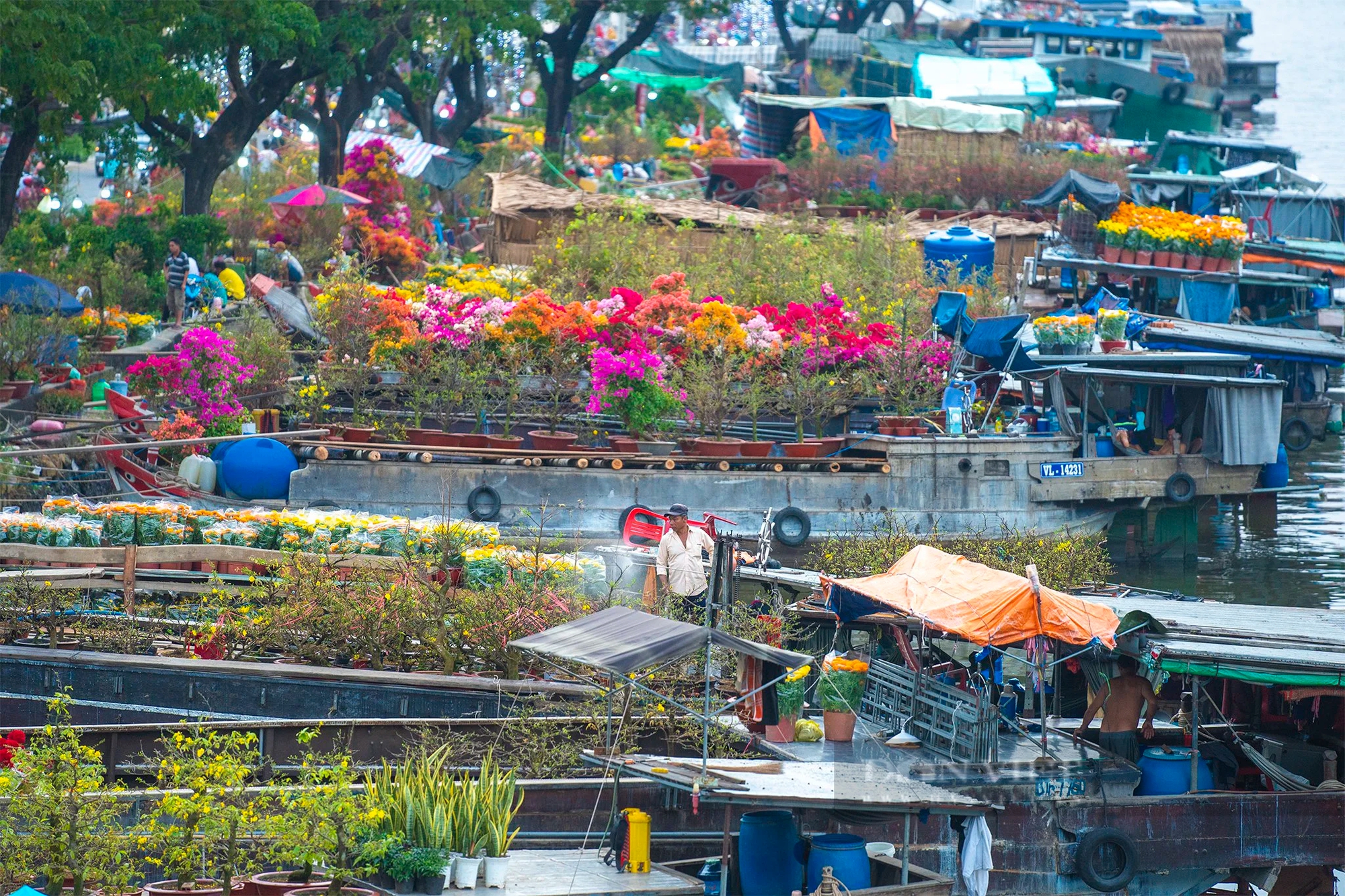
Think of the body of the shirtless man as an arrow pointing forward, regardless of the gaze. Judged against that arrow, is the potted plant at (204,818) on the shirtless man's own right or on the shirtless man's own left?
on the shirtless man's own left

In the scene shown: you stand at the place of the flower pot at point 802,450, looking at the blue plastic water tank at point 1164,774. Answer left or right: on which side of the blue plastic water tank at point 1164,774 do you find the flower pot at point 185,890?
right

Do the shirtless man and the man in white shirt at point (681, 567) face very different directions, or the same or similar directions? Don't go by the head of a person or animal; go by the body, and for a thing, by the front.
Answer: very different directions

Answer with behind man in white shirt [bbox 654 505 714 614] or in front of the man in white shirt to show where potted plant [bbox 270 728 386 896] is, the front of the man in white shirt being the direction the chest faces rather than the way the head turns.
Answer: in front

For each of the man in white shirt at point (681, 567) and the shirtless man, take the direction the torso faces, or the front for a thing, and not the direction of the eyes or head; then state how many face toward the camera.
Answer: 1

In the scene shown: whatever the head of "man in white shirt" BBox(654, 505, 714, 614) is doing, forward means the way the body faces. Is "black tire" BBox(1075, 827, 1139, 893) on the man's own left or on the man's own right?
on the man's own left

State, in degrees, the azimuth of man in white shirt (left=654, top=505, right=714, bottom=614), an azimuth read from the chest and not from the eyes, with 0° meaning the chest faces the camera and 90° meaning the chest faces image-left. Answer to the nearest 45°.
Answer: approximately 0°

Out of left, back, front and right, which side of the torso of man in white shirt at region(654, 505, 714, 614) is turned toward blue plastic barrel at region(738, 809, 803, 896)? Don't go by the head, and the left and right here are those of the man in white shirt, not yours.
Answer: front
